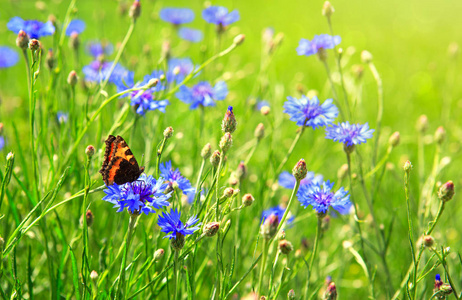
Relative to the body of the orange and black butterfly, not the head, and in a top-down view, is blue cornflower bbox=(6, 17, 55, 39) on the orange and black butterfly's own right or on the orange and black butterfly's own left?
on the orange and black butterfly's own left
